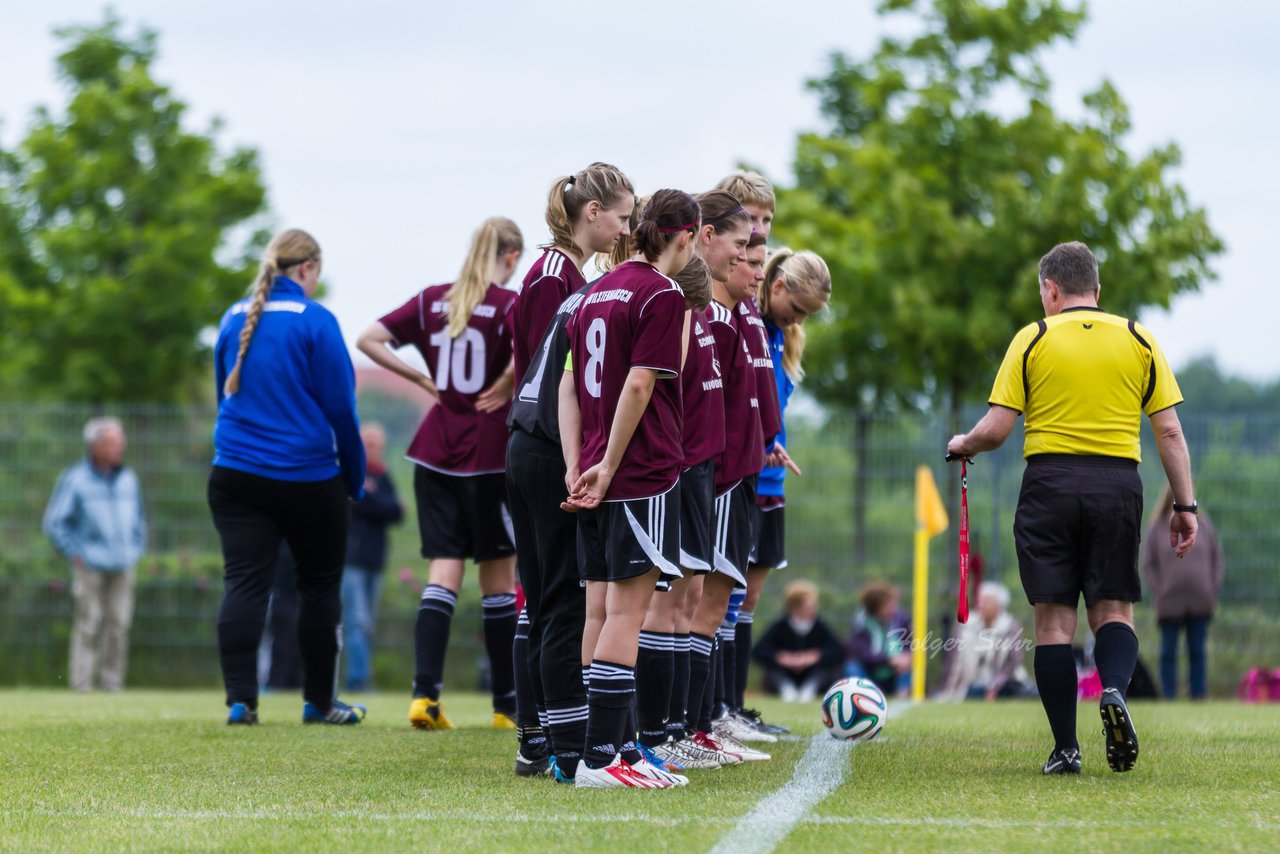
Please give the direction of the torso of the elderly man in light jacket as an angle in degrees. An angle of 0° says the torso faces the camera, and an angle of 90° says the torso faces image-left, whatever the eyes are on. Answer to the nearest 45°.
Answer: approximately 315°

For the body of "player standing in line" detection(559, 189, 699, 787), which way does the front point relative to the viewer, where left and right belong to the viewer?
facing away from the viewer and to the right of the viewer

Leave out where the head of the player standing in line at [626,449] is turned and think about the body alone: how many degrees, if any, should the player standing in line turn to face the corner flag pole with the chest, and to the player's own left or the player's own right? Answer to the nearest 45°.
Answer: approximately 45° to the player's own left

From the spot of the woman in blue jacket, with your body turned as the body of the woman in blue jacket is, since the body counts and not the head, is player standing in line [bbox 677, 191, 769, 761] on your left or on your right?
on your right

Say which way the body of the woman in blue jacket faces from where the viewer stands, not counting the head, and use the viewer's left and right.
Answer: facing away from the viewer and to the right of the viewer

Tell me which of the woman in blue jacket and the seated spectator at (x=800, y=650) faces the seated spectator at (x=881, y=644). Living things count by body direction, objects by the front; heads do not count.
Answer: the woman in blue jacket

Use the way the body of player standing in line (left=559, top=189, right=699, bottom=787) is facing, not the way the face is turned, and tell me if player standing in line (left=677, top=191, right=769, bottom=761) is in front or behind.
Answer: in front

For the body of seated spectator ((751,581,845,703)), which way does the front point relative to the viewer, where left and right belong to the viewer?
facing the viewer

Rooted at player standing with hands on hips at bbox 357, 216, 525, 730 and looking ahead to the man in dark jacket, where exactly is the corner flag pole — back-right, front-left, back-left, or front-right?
front-right

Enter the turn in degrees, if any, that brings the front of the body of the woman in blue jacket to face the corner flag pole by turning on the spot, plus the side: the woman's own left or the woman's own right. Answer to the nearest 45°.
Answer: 0° — they already face it

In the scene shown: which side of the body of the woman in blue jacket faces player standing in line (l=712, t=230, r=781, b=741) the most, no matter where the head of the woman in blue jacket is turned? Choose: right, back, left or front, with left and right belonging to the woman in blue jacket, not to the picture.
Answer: right

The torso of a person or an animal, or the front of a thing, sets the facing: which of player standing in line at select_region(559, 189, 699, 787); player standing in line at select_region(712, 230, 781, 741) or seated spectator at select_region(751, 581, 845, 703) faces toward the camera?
the seated spectator

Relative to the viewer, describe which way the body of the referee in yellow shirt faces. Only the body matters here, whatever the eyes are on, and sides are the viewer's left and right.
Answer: facing away from the viewer

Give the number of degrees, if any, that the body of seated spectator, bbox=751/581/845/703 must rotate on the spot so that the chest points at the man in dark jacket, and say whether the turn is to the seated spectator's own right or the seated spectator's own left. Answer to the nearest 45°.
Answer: approximately 90° to the seated spectator's own right

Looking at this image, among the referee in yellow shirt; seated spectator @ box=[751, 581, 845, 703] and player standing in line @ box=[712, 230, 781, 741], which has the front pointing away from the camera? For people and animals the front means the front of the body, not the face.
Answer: the referee in yellow shirt
